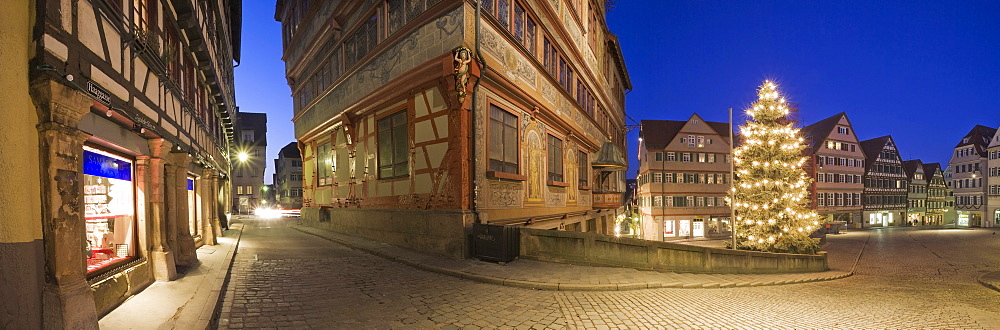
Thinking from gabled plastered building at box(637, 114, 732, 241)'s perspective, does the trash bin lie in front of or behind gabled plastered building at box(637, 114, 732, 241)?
in front

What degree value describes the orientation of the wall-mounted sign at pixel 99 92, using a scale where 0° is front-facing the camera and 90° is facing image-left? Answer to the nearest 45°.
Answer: approximately 315°

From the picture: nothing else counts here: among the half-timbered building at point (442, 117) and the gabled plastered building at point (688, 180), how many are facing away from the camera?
0

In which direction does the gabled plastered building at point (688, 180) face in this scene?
toward the camera

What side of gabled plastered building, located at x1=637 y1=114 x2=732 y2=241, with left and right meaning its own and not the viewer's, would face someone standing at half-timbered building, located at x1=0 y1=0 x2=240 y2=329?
front

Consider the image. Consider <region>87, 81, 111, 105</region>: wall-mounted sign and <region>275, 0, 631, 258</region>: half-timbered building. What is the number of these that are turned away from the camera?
0

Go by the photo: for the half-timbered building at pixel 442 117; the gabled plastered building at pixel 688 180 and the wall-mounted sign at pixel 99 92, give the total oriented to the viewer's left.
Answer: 0

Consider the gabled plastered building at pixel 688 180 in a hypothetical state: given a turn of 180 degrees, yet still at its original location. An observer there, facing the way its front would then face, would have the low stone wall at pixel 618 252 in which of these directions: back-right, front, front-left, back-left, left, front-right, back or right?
back
